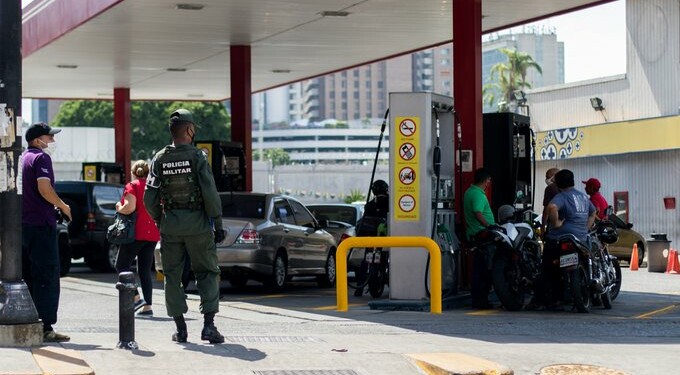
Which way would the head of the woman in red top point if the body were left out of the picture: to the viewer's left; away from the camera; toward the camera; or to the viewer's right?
away from the camera

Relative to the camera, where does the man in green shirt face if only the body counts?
to the viewer's right

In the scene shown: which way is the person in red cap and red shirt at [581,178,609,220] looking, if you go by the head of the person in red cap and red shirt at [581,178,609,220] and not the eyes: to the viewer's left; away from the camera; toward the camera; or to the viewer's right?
to the viewer's left

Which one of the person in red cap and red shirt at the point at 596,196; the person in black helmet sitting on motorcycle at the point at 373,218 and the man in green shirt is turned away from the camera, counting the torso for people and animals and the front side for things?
the person in black helmet sitting on motorcycle at the point at 373,218

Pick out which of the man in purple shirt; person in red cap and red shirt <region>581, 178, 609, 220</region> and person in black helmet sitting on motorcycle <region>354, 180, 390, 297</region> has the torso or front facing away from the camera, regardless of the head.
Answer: person in black helmet sitting on motorcycle <region>354, 180, 390, 297</region>

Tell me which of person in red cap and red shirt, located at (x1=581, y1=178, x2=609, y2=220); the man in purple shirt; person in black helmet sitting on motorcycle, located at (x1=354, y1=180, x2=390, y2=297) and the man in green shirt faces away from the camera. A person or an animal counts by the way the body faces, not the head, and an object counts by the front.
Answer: person in black helmet sitting on motorcycle, located at (x1=354, y1=180, x2=390, y2=297)

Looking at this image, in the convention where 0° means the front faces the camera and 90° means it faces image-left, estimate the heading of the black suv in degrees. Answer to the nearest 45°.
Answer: approximately 225°

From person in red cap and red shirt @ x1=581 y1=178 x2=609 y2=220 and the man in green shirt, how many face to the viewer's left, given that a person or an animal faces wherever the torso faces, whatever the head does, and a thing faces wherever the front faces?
1

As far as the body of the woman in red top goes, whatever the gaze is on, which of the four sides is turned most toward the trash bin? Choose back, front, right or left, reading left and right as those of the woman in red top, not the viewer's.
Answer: right

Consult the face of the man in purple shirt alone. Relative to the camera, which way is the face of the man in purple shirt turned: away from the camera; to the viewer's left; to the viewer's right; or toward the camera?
to the viewer's right
